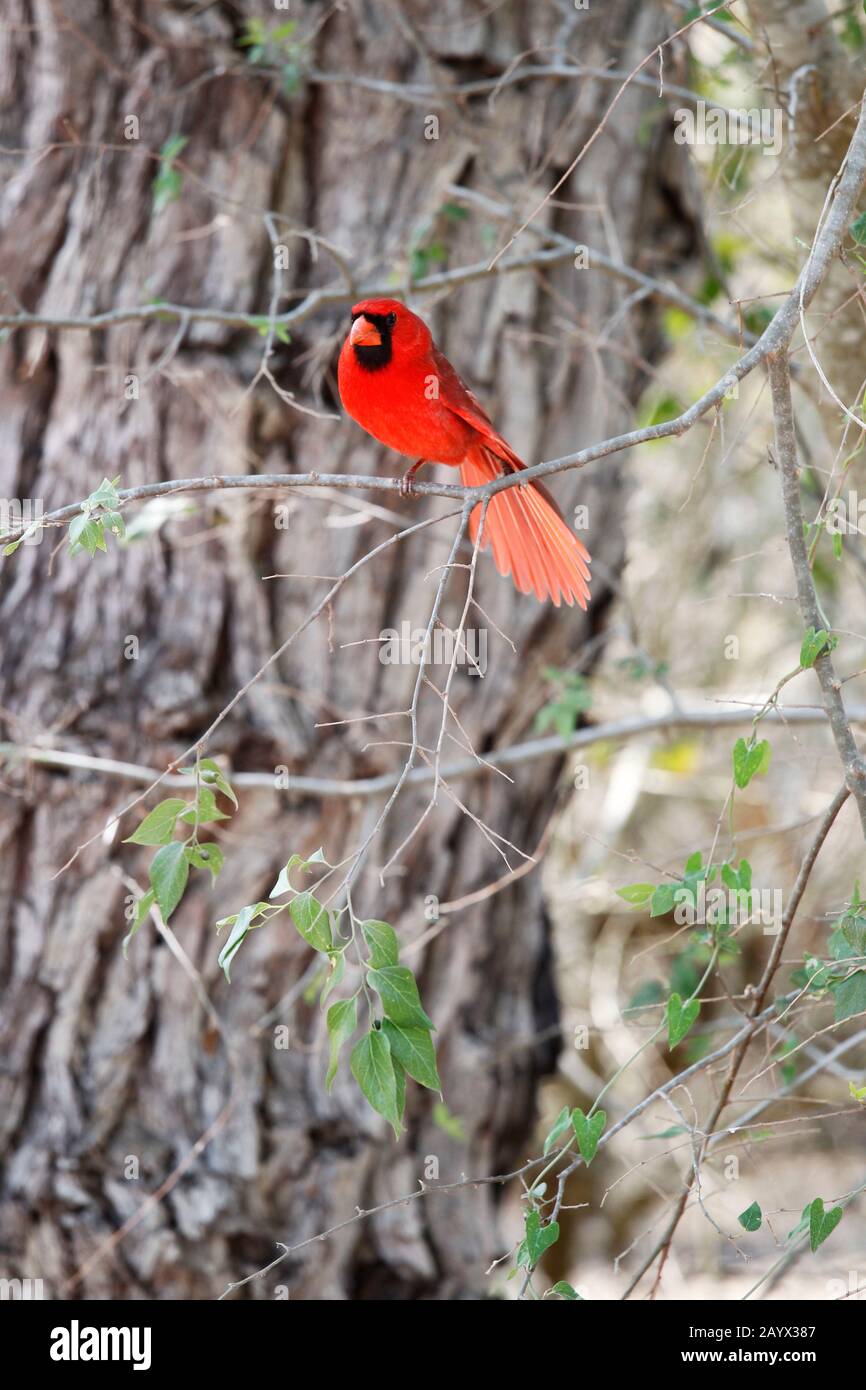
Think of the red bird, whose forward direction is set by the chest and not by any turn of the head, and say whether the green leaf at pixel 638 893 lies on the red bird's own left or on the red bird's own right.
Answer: on the red bird's own left

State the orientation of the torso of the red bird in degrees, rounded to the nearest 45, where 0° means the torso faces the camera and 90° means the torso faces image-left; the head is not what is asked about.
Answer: approximately 45°

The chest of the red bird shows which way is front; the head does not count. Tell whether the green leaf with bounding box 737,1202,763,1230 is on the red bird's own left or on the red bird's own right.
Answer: on the red bird's own left
